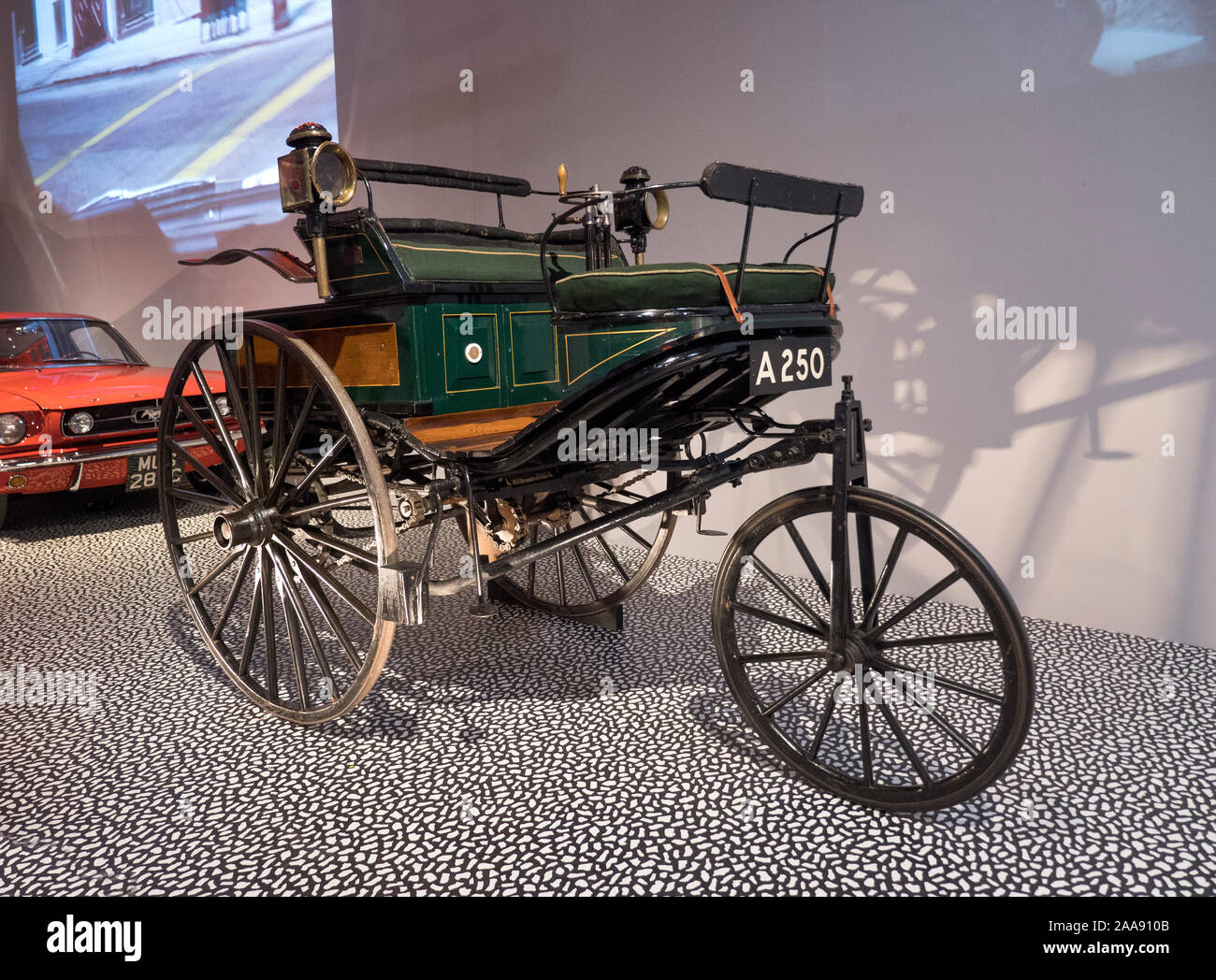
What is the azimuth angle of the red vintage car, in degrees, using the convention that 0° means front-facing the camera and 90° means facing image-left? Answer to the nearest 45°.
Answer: approximately 315°

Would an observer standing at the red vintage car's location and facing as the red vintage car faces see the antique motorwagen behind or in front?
in front

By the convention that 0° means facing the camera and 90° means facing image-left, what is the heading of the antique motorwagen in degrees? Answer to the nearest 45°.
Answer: approximately 315°

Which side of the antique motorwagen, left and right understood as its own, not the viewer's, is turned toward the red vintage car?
back
